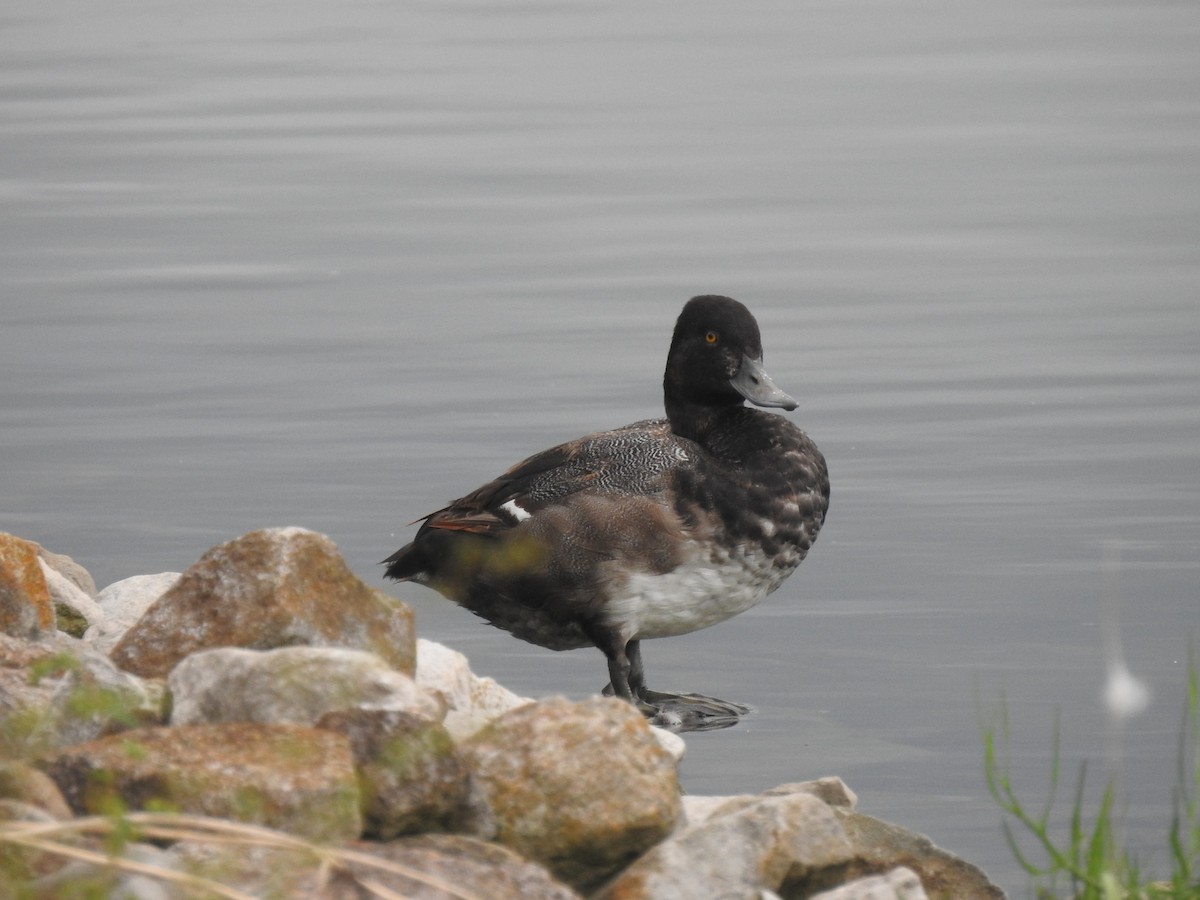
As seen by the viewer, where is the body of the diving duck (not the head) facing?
to the viewer's right

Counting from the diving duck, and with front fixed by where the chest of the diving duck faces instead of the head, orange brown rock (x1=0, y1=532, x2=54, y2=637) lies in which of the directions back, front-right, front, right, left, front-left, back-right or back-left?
back-right

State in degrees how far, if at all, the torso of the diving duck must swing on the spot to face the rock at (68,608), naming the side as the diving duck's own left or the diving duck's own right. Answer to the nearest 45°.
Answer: approximately 180°

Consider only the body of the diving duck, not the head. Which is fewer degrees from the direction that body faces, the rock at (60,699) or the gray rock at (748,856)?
the gray rock

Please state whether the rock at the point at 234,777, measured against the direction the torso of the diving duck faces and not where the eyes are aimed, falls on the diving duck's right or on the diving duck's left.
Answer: on the diving duck's right

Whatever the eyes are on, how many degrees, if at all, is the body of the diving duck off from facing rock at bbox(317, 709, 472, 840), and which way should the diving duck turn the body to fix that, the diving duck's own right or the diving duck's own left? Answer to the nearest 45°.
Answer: approximately 90° to the diving duck's own right

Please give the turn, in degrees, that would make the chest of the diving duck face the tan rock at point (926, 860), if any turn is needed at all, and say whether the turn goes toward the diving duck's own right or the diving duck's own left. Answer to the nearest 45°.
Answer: approximately 90° to the diving duck's own right

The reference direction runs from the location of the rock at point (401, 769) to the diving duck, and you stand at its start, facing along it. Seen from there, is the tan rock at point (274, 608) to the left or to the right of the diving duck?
left
